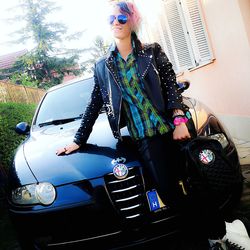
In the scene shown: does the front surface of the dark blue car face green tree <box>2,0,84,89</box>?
no

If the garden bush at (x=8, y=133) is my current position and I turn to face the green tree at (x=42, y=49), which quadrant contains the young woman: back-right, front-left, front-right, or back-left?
back-right

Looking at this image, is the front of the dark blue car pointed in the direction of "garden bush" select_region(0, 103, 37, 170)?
no

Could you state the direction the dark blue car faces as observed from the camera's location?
facing the viewer
